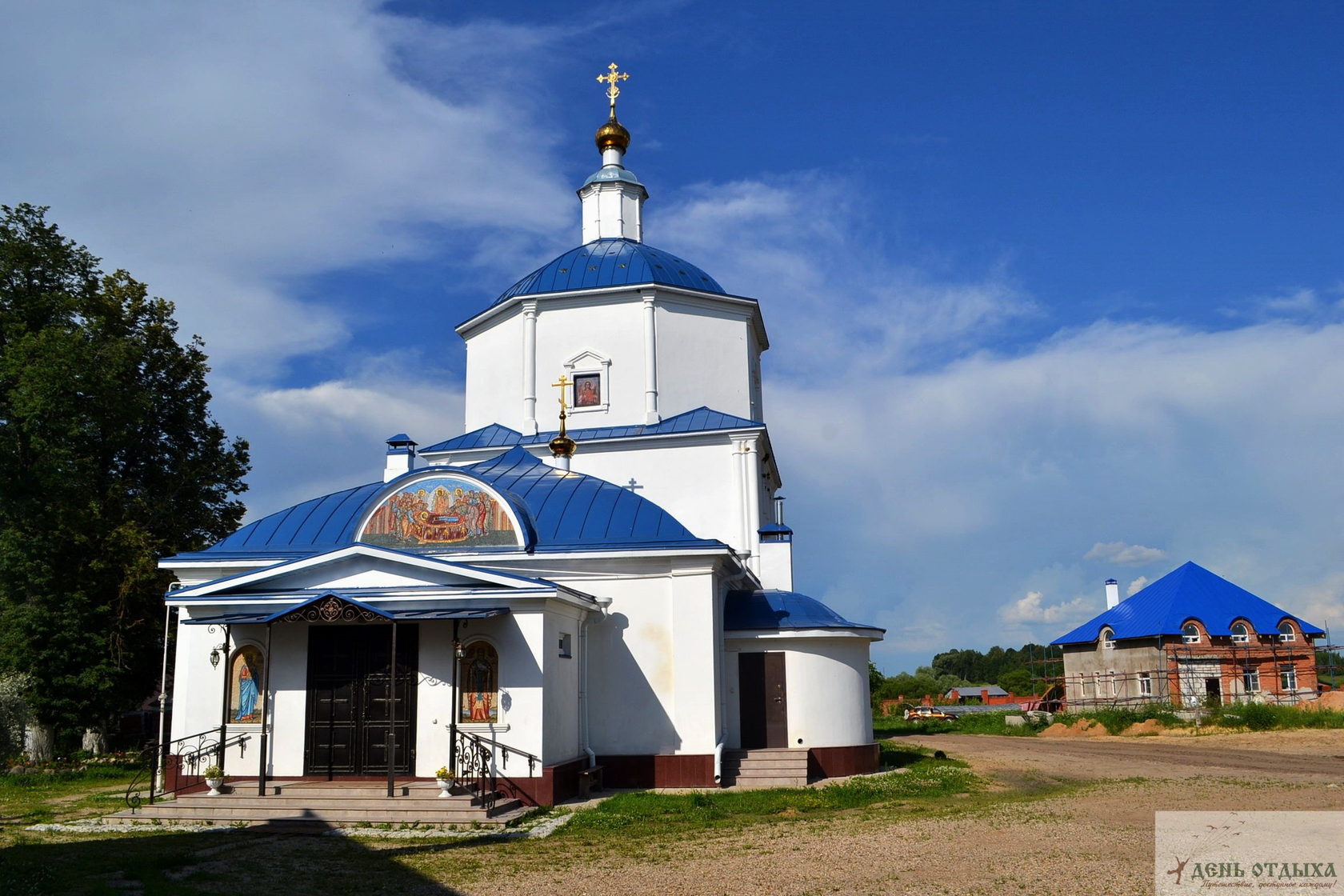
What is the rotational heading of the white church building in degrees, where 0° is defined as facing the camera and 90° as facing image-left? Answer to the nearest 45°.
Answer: approximately 0°

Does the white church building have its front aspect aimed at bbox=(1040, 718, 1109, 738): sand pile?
no

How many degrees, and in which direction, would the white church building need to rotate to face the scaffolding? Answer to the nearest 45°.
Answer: approximately 135° to its left

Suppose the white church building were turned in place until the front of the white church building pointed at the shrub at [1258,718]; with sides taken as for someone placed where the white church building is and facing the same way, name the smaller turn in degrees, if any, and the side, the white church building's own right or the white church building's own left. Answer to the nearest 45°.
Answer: approximately 135° to the white church building's own left

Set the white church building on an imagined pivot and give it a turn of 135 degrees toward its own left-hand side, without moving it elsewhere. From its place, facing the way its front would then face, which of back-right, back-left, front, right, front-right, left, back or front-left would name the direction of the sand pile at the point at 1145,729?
front

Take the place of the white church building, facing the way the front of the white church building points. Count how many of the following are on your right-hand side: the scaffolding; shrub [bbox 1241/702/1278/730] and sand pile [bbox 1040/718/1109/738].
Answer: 0
